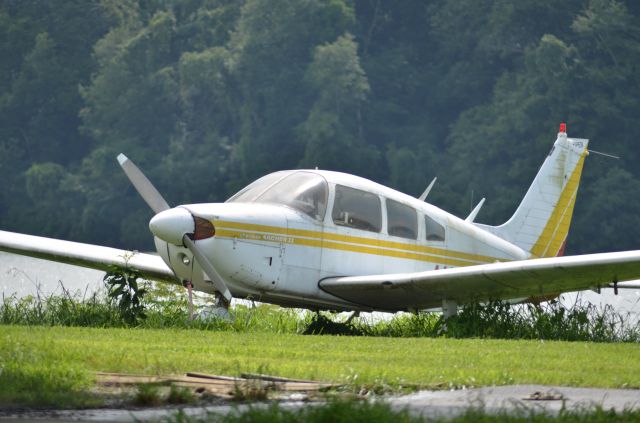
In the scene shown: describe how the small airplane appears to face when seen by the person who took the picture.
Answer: facing the viewer and to the left of the viewer
